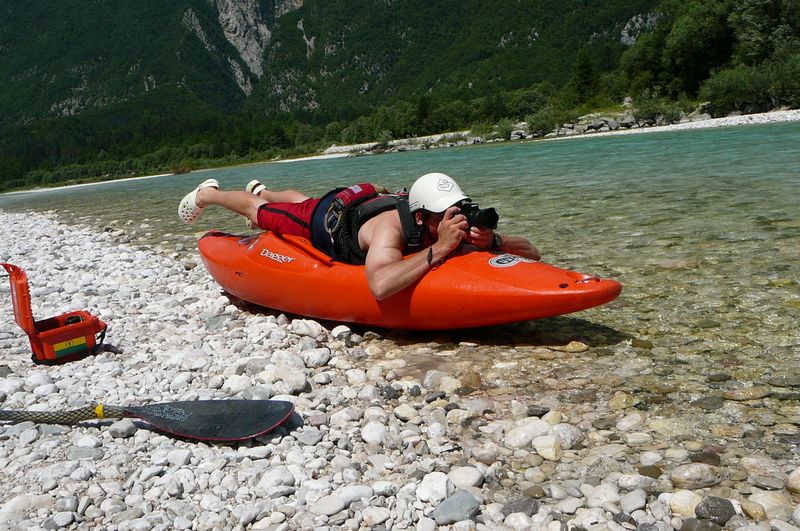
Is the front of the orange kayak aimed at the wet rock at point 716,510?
no

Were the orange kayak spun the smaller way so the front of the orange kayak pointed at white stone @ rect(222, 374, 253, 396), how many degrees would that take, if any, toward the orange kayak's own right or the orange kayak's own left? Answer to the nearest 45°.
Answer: approximately 135° to the orange kayak's own right

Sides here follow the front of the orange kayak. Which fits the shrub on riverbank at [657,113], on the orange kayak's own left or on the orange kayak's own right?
on the orange kayak's own left

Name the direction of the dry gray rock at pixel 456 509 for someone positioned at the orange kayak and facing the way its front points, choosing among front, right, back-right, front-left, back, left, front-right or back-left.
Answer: right

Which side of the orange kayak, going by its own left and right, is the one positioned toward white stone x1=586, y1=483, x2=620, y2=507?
right

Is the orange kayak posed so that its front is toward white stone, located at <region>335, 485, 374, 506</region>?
no

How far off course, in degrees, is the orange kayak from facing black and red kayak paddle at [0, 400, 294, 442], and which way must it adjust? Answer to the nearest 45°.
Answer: approximately 135° to its right

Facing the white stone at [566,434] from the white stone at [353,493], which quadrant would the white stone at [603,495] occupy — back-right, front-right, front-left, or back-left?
front-right

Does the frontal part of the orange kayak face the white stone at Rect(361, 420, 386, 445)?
no

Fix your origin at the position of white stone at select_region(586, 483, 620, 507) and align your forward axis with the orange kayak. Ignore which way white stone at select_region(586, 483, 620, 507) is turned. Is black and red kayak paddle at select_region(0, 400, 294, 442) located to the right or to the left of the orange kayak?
left

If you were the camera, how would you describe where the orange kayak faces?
facing to the right of the viewer

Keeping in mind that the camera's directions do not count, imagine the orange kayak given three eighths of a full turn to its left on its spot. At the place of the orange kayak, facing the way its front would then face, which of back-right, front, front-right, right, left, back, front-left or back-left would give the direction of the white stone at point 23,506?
left

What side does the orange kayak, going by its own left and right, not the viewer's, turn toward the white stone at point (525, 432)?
right

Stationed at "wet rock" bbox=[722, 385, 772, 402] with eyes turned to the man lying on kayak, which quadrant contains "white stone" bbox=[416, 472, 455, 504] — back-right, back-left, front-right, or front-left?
front-left

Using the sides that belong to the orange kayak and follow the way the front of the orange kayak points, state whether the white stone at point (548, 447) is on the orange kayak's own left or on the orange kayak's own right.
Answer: on the orange kayak's own right

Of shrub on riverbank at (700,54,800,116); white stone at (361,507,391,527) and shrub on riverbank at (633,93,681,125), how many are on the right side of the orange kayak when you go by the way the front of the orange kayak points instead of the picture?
1

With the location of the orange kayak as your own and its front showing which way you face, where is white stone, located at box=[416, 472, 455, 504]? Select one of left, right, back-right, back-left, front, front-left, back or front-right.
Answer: right
